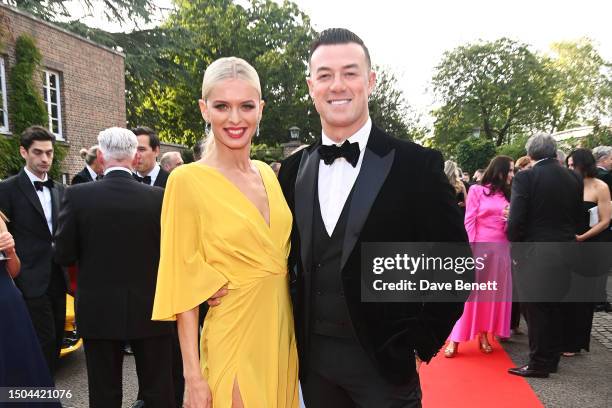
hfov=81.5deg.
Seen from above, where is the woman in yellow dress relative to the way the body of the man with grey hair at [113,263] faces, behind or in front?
behind

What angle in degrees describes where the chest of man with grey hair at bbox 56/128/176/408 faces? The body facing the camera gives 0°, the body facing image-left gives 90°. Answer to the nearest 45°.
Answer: approximately 180°

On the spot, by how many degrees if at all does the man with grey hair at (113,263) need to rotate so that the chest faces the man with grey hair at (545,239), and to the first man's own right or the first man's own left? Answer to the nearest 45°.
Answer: approximately 90° to the first man's own right

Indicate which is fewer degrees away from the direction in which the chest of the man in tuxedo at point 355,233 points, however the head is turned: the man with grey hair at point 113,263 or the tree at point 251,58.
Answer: the man with grey hair

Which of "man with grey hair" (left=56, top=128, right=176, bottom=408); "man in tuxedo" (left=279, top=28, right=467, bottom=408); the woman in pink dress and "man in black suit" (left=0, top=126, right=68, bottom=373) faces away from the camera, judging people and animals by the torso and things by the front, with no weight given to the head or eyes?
the man with grey hair

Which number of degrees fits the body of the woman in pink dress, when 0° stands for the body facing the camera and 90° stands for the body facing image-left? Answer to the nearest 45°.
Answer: approximately 315°

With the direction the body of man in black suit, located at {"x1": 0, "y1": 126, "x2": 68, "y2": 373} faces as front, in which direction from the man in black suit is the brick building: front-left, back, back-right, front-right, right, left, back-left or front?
back-left

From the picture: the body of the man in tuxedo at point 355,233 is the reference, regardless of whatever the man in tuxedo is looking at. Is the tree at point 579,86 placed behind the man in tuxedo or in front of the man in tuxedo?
behind

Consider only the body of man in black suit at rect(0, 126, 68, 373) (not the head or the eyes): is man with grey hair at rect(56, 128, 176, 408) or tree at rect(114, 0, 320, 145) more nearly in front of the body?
the man with grey hair

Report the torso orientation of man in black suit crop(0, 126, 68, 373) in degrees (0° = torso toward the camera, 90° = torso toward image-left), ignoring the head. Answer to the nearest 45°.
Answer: approximately 315°
